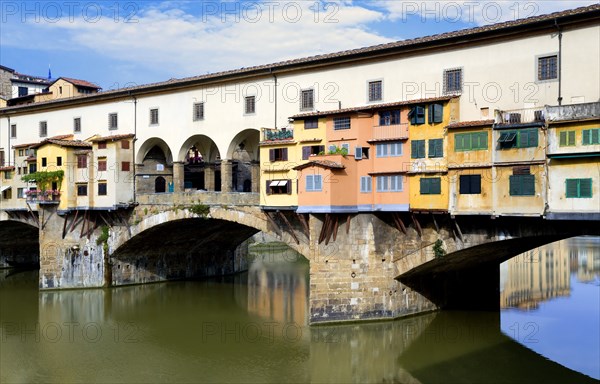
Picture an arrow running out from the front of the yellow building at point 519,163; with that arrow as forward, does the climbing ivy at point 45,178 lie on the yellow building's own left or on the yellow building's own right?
on the yellow building's own right

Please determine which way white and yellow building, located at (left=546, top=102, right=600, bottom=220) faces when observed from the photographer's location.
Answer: facing the viewer

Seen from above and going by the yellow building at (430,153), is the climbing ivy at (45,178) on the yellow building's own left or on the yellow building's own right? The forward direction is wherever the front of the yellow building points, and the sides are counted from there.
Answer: on the yellow building's own right

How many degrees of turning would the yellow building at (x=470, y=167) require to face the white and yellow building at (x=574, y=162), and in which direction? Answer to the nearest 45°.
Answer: approximately 45° to its left

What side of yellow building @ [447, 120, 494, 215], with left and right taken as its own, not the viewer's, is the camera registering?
front

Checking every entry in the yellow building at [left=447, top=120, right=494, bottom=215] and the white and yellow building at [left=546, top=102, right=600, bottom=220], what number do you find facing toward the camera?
2

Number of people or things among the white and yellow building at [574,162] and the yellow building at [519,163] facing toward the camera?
2

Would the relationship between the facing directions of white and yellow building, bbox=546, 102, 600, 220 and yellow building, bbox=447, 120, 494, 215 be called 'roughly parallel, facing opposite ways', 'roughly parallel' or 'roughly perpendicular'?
roughly parallel

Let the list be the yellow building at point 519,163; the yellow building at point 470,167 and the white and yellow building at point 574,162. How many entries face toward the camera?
3

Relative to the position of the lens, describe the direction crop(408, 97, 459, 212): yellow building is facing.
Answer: facing the viewer and to the left of the viewer
